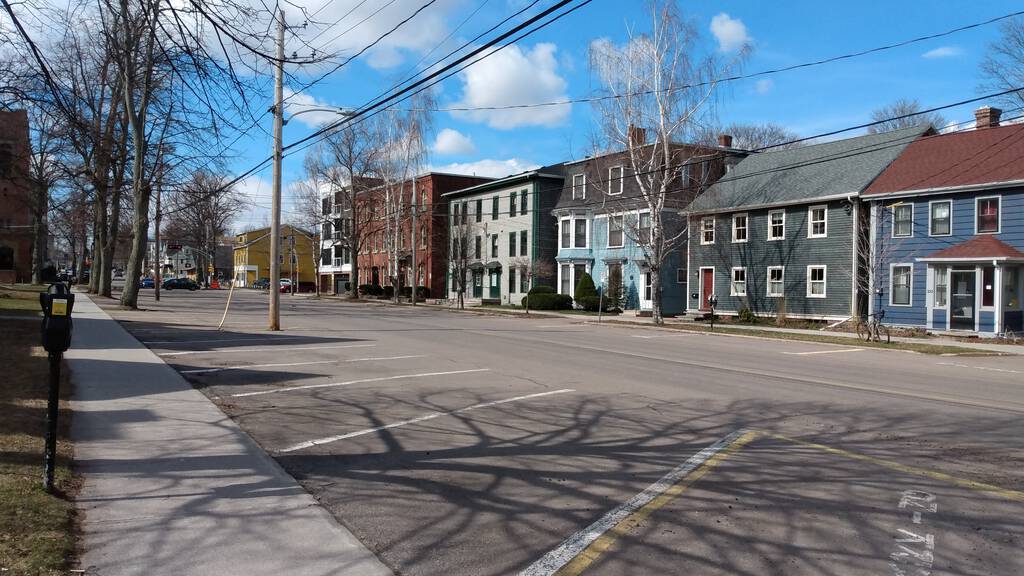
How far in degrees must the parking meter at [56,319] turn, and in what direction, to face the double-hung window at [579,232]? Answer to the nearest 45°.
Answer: approximately 135° to its left

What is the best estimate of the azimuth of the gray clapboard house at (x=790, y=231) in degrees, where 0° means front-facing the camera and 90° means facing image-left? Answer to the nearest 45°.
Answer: approximately 45°

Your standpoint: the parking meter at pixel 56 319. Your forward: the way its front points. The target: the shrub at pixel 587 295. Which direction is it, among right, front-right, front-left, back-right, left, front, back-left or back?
back-left

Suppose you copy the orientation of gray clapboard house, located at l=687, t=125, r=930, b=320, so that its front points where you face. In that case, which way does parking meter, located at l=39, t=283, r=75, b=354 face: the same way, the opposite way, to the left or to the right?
to the left

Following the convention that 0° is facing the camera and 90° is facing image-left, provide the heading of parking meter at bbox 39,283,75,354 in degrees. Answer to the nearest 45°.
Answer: approximately 0°

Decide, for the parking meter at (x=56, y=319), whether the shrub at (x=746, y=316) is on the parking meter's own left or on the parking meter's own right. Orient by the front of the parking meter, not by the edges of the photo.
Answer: on the parking meter's own left

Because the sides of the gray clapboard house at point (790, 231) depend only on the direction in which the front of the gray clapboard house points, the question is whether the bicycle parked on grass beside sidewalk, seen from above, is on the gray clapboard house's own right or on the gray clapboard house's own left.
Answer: on the gray clapboard house's own left

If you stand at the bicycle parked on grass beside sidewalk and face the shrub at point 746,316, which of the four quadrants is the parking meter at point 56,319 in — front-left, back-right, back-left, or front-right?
back-left

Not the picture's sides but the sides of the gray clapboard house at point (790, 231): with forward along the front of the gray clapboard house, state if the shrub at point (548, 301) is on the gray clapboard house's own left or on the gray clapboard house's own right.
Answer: on the gray clapboard house's own right
